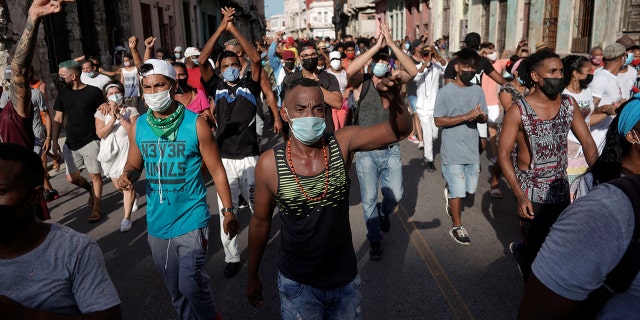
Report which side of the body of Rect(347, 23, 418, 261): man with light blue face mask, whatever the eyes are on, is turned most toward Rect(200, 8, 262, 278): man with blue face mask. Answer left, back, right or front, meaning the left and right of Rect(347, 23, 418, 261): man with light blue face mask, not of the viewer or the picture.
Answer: right

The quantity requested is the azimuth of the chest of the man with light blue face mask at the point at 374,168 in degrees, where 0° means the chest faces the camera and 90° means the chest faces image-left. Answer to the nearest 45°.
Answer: approximately 0°

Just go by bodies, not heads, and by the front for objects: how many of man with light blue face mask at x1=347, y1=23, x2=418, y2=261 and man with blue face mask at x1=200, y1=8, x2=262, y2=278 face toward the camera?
2

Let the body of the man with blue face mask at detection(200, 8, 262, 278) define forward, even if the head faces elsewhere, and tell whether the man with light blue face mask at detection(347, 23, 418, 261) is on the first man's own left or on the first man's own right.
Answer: on the first man's own left

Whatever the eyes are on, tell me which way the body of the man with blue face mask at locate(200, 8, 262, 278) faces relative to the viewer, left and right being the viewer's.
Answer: facing the viewer

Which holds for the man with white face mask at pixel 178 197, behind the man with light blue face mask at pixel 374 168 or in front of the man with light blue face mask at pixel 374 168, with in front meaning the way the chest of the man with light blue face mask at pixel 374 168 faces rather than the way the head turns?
in front

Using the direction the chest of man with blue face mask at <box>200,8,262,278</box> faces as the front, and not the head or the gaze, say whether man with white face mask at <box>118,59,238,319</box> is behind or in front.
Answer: in front
